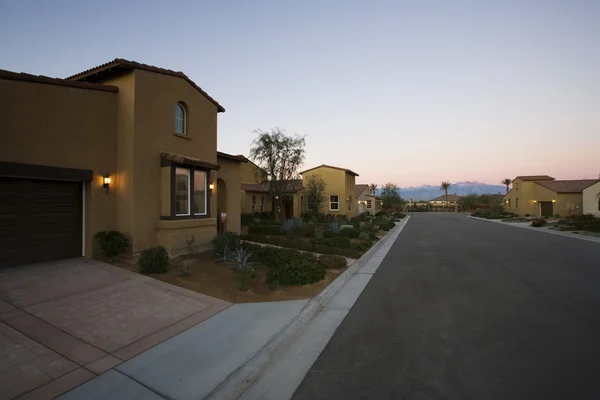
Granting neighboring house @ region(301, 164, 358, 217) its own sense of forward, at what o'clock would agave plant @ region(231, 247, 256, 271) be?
The agave plant is roughly at 3 o'clock from the neighboring house.

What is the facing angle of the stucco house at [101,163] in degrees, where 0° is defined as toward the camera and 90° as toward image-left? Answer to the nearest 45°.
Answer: approximately 315°

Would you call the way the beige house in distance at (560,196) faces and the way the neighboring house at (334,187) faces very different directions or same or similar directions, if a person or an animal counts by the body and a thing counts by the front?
very different directions

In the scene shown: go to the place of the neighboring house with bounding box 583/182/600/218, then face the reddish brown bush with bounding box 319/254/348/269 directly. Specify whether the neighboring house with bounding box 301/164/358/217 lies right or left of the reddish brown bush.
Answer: right

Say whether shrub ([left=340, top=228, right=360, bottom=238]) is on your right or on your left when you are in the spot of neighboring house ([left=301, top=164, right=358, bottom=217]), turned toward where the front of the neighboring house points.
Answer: on your right

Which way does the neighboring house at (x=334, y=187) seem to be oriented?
to the viewer's right

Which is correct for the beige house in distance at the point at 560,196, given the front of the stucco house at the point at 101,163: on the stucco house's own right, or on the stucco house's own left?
on the stucco house's own left

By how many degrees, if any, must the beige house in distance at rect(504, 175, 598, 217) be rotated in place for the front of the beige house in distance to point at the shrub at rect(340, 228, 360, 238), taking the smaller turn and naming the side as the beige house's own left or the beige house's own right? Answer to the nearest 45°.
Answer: approximately 45° to the beige house's own left

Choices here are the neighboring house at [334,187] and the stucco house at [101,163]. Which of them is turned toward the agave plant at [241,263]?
the stucco house

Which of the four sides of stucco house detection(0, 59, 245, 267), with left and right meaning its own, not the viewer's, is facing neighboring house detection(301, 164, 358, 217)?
left

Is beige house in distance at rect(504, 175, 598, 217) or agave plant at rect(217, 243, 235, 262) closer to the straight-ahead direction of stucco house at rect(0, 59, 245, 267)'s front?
the agave plant

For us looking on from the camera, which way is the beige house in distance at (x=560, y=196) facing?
facing the viewer and to the left of the viewer

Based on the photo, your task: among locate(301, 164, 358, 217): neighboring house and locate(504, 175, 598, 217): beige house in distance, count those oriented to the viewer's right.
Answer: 1

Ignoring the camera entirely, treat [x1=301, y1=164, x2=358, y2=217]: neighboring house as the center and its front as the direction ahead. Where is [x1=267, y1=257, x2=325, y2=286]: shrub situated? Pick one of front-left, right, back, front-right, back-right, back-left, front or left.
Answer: right

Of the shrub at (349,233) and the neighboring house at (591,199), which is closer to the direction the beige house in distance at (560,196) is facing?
the shrub

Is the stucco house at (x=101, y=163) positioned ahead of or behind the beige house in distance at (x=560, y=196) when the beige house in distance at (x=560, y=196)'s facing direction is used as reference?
ahead

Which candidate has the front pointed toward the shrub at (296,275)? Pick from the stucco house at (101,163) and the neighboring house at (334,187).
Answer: the stucco house

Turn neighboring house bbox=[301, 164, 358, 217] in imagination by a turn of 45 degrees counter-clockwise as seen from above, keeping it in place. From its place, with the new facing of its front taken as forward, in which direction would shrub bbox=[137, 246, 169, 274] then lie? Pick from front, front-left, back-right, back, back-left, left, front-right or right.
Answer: back-right
